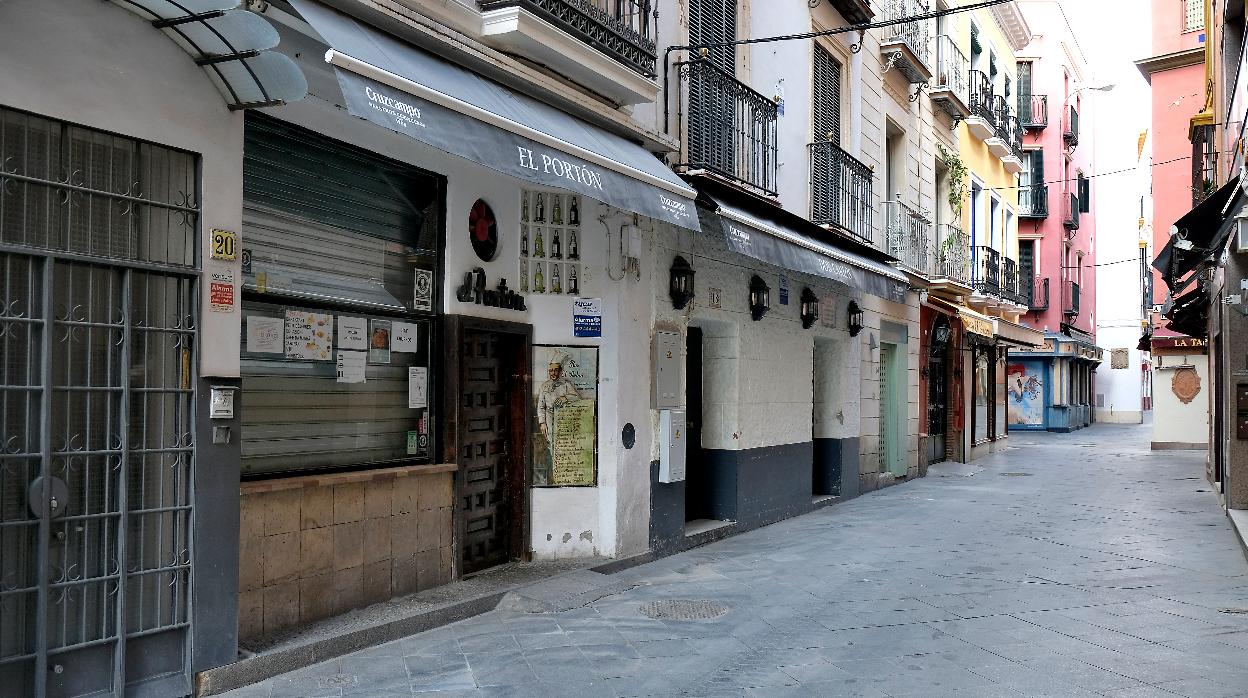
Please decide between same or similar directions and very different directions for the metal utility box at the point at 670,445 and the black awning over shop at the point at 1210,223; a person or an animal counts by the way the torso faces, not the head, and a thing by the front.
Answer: very different directions

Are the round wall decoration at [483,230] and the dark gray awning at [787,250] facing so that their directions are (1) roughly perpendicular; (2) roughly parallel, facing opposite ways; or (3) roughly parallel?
roughly parallel

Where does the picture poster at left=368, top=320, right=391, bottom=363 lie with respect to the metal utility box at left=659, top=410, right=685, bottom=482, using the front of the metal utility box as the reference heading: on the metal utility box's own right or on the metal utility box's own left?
on the metal utility box's own right

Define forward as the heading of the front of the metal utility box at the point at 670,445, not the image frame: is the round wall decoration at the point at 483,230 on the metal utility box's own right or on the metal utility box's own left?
on the metal utility box's own right

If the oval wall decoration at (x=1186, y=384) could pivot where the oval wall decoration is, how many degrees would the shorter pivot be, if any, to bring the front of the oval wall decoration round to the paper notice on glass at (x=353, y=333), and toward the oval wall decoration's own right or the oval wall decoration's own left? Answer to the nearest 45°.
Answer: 0° — it already faces it

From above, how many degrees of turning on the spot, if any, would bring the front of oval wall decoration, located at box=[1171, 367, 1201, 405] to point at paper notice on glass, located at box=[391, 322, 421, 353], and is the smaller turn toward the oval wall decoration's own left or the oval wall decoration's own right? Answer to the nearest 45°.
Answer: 0° — it already faces it

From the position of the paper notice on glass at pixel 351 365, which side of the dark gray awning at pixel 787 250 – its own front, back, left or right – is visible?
right

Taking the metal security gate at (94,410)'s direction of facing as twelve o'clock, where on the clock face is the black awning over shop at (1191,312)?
The black awning over shop is roughly at 10 o'clock from the metal security gate.

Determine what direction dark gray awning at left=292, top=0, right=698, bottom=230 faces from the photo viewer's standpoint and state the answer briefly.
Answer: facing the viewer and to the right of the viewer

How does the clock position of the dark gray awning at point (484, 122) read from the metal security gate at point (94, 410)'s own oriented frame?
The dark gray awning is roughly at 10 o'clock from the metal security gate.

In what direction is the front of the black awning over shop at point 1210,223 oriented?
to the viewer's left
